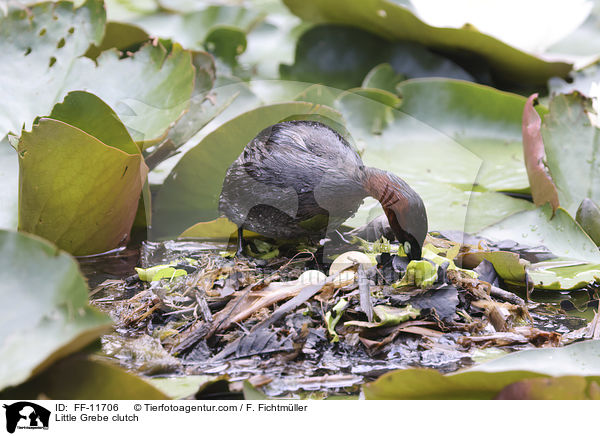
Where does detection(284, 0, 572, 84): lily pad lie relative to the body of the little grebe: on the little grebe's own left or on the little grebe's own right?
on the little grebe's own left

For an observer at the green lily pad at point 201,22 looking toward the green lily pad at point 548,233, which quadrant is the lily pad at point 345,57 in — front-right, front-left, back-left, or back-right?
front-left

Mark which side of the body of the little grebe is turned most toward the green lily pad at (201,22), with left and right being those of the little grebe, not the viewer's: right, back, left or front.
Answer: left

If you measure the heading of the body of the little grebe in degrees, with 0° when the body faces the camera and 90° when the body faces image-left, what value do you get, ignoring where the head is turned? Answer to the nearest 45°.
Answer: approximately 270°
